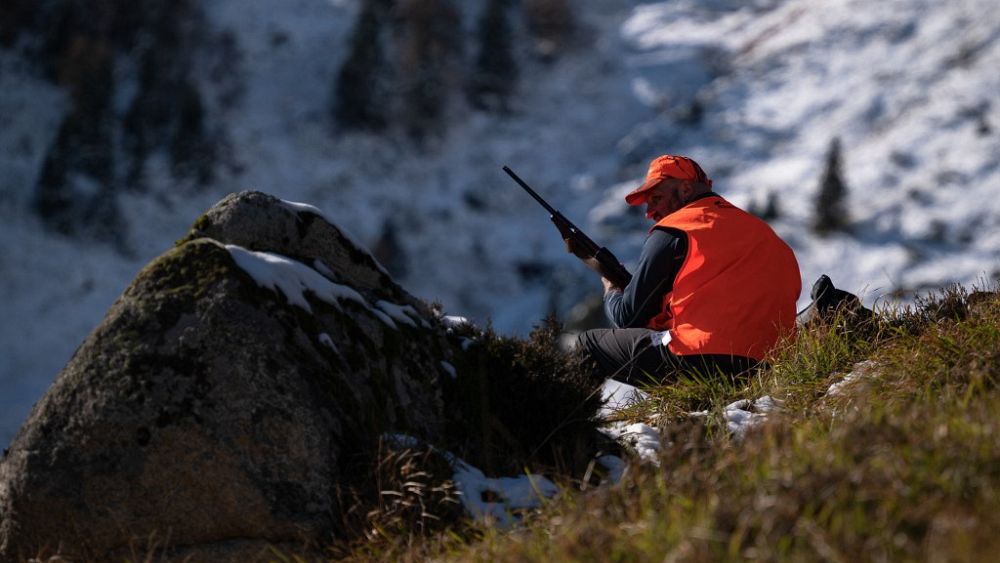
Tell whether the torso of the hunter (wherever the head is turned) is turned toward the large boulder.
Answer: no

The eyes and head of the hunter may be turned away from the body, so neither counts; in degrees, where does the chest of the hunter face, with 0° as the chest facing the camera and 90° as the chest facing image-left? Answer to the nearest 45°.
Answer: approximately 135°
